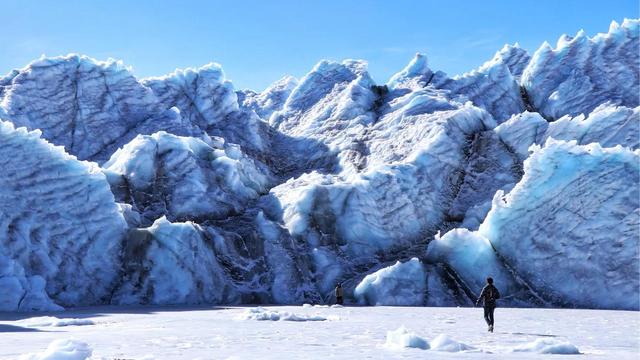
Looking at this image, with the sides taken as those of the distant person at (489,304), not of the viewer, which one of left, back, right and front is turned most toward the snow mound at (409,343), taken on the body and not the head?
back

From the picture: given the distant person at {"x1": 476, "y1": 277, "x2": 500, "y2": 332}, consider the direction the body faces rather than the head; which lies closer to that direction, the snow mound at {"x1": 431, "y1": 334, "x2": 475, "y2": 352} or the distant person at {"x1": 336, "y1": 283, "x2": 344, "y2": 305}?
the distant person

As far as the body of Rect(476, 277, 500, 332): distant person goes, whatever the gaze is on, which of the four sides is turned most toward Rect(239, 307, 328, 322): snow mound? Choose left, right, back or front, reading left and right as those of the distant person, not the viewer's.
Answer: left

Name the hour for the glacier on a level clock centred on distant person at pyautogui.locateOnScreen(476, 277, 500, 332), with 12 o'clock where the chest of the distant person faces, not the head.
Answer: The glacier is roughly at 11 o'clock from the distant person.

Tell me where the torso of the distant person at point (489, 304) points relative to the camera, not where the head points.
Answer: away from the camera

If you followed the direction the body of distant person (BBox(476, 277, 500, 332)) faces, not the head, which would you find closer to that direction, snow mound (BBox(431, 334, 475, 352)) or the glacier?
the glacier

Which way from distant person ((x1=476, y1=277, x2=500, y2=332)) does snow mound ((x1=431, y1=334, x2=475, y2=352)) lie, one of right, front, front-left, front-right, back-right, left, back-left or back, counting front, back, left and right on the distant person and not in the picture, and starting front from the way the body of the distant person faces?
back

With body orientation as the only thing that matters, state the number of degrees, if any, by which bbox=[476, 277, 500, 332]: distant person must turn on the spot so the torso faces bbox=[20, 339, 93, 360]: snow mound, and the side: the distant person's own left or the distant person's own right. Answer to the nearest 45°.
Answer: approximately 135° to the distant person's own left

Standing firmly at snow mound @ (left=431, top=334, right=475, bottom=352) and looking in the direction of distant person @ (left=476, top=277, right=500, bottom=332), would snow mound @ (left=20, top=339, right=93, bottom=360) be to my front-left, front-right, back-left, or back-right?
back-left

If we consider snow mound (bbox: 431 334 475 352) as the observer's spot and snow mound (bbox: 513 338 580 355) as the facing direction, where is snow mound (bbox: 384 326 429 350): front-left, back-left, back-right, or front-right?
back-left

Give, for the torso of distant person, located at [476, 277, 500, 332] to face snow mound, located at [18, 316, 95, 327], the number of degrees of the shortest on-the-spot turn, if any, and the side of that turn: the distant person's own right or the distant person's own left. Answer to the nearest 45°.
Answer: approximately 90° to the distant person's own left

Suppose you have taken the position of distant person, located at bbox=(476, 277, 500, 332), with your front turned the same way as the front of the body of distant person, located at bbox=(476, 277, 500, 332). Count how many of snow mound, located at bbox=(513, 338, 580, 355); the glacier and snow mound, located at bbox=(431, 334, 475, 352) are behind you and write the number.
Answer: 2

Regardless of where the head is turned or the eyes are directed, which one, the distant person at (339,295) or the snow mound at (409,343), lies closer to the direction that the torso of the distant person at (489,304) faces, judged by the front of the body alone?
the distant person

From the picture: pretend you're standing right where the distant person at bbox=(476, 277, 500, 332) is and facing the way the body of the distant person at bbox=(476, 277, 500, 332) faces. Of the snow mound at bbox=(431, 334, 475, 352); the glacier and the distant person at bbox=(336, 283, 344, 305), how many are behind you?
1

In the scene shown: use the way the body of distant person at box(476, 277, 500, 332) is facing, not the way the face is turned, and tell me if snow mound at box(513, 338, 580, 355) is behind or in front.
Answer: behind
